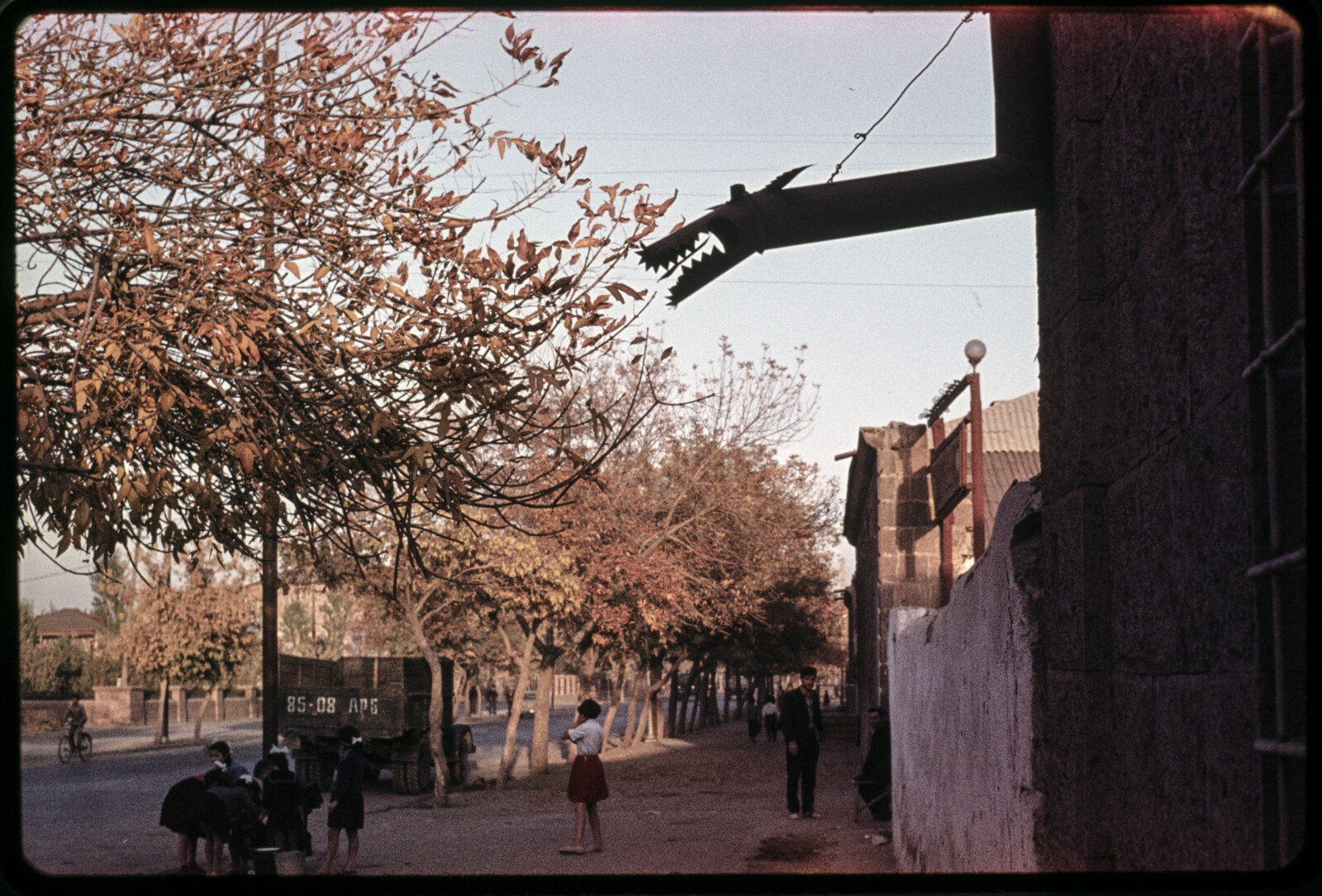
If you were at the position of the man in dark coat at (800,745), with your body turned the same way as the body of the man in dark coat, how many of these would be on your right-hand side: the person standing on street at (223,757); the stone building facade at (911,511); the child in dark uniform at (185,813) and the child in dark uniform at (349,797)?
3

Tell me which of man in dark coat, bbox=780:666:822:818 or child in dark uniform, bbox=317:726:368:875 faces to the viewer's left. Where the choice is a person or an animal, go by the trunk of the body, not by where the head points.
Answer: the child in dark uniform

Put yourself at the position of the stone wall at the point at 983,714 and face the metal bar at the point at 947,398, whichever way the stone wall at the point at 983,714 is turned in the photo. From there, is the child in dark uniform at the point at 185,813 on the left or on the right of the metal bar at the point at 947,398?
left

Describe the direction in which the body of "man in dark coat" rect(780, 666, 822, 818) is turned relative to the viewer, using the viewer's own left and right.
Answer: facing the viewer and to the right of the viewer

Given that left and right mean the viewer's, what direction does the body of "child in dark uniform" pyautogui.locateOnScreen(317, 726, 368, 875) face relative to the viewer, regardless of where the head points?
facing to the left of the viewer

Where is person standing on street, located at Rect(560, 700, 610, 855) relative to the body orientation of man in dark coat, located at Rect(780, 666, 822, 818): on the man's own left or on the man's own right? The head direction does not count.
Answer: on the man's own right
